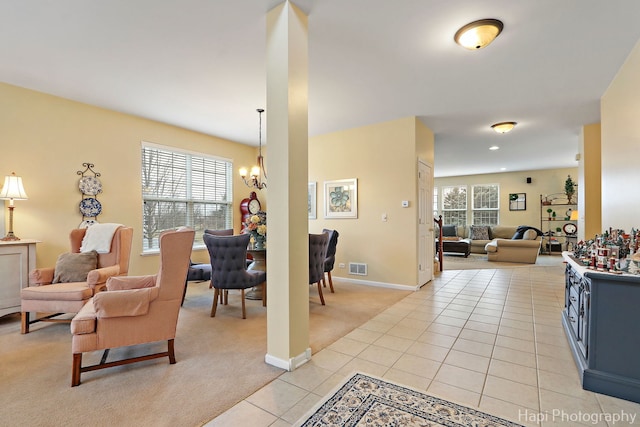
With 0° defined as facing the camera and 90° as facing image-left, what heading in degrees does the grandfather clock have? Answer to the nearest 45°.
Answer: approximately 315°

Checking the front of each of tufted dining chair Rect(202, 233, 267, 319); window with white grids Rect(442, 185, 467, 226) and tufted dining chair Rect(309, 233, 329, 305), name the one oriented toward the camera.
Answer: the window with white grids

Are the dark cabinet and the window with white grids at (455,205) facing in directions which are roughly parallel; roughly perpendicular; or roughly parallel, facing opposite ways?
roughly perpendicular

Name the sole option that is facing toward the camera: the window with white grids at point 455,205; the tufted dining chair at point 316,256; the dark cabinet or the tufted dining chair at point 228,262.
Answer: the window with white grids

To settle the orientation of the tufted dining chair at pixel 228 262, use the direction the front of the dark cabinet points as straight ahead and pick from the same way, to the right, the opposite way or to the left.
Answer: to the right

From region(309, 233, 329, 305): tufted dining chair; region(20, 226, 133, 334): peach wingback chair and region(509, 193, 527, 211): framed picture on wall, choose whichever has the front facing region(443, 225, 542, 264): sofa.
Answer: the framed picture on wall

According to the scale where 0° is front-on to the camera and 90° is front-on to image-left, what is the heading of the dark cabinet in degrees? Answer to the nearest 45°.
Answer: approximately 90°

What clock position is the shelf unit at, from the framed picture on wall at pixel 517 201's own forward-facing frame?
The shelf unit is roughly at 9 o'clock from the framed picture on wall.

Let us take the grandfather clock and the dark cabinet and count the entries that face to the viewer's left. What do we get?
1

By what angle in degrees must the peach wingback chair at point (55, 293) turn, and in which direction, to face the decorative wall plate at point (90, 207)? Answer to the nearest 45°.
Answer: approximately 135° to its right

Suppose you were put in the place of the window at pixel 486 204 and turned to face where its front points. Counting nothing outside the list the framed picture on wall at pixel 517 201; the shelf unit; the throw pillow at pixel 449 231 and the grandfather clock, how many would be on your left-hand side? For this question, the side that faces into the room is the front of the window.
2

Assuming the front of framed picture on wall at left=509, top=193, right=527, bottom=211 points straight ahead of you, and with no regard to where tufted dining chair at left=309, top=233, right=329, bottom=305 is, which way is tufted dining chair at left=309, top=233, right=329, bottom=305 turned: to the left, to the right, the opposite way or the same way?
to the right

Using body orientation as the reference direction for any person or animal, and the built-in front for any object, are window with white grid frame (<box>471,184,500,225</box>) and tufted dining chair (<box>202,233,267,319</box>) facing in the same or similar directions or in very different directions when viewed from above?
very different directions

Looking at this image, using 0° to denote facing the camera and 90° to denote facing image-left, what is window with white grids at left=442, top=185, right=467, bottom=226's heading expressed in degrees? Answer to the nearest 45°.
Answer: approximately 0°

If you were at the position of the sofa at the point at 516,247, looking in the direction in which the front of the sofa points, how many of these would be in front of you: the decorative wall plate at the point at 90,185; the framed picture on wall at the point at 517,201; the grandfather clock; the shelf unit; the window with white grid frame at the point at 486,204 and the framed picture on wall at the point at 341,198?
3

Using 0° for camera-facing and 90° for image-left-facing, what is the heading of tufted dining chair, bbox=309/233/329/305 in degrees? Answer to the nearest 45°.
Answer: approximately 135°
